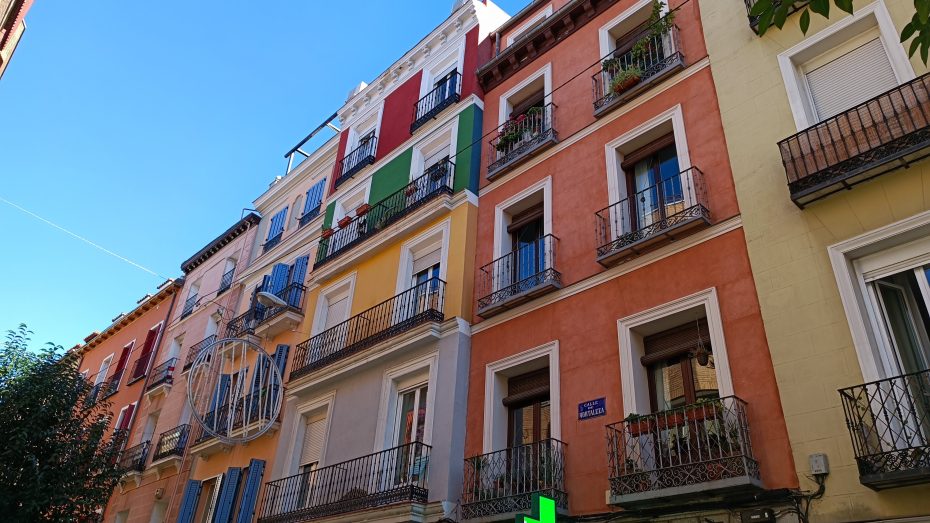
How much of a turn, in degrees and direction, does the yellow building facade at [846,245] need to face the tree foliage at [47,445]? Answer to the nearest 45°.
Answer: approximately 45° to its right

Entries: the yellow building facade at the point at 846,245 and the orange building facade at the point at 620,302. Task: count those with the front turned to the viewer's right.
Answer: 0

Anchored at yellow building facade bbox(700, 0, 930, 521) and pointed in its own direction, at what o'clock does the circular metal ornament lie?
The circular metal ornament is roughly at 2 o'clock from the yellow building facade.

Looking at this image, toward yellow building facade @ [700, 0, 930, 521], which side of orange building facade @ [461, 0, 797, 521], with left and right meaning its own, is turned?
left

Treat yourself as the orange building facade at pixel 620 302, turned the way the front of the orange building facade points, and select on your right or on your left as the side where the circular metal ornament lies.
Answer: on your right

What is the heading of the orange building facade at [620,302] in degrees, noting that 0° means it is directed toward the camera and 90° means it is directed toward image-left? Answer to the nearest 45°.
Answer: approximately 45°
